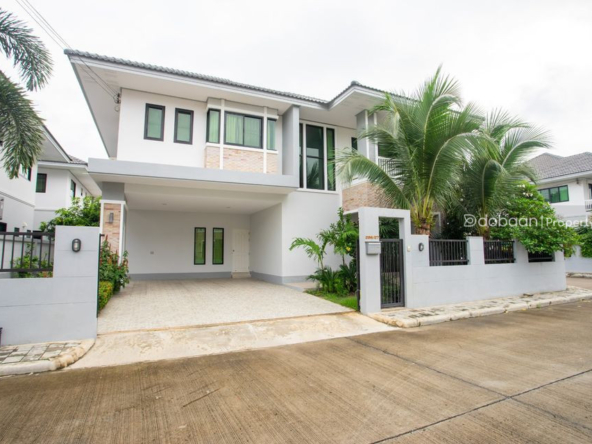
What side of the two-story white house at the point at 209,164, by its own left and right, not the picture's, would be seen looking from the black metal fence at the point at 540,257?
left

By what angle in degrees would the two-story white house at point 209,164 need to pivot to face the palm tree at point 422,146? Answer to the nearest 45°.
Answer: approximately 45° to its left

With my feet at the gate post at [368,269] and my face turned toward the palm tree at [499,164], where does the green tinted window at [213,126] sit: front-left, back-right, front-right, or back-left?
back-left

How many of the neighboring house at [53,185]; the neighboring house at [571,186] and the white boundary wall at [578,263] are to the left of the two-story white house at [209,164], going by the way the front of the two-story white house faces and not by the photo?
2

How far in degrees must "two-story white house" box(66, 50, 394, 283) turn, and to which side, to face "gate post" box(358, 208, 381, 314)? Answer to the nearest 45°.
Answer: approximately 45° to its left

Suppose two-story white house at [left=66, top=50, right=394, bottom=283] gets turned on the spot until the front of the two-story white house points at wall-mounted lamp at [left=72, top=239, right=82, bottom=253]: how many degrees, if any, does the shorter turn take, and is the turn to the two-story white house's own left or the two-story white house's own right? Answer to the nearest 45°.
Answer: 0° — it already faces it

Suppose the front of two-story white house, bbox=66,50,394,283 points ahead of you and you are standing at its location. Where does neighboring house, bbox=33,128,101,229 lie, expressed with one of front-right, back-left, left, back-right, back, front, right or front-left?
back-right

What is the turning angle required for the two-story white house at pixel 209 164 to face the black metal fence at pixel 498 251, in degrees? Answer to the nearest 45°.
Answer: approximately 90° to its left

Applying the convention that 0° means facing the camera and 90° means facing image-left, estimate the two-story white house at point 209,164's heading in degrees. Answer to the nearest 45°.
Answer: approximately 0°

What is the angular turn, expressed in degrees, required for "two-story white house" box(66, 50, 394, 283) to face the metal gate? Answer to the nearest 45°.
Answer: approximately 45° to its left
